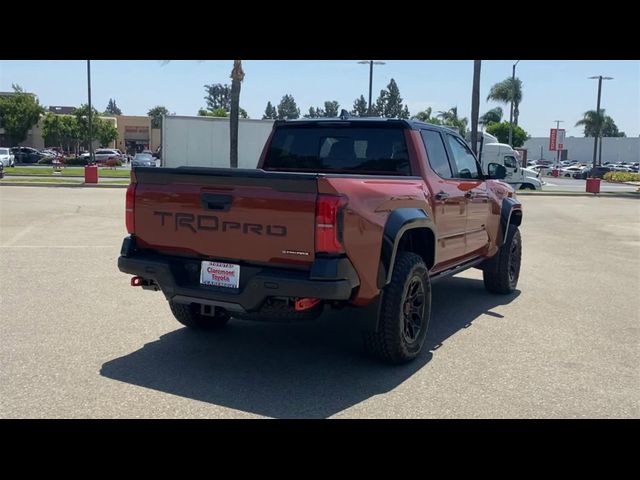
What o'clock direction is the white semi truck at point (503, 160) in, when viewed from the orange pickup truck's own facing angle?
The white semi truck is roughly at 11 o'clock from the orange pickup truck.

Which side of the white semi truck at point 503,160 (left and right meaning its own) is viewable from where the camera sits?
right

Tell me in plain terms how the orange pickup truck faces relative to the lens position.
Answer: facing away from the viewer and to the right of the viewer

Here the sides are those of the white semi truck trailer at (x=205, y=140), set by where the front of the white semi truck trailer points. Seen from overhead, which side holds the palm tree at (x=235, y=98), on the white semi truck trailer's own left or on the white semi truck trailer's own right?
on the white semi truck trailer's own right

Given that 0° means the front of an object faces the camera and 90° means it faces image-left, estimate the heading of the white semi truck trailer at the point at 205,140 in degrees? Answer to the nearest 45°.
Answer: approximately 270°

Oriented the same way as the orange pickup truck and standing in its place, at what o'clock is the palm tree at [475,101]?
The palm tree is roughly at 11 o'clock from the orange pickup truck.

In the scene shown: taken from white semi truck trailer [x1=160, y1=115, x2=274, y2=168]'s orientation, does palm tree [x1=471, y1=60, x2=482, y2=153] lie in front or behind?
in front

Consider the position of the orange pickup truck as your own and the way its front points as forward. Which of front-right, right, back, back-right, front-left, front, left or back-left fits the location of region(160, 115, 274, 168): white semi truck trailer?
front-left
